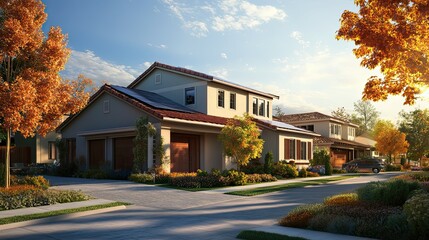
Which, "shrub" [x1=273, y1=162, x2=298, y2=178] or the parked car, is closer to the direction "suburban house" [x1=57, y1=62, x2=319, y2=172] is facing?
the shrub

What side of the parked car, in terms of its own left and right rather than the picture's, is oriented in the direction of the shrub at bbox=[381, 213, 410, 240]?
left

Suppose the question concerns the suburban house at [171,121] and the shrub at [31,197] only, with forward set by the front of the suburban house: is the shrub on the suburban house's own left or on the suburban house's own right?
on the suburban house's own right

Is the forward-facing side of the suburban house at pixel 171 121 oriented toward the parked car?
no

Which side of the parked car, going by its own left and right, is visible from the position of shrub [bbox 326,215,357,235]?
left

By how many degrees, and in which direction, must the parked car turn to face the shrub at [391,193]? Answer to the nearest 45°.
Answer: approximately 90° to its left

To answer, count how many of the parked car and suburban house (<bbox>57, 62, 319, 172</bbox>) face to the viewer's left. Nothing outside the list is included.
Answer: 1

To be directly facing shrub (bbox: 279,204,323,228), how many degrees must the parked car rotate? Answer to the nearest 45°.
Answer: approximately 90° to its left

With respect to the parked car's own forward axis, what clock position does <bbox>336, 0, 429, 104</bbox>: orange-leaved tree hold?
The orange-leaved tree is roughly at 9 o'clock from the parked car.

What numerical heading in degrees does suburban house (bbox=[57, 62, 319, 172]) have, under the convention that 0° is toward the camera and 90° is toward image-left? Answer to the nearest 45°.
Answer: approximately 315°

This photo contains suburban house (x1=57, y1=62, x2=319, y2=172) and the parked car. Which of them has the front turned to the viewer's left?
the parked car

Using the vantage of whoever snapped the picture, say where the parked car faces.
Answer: facing to the left of the viewer

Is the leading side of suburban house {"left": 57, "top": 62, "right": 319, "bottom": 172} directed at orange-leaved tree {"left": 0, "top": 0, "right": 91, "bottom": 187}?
no
